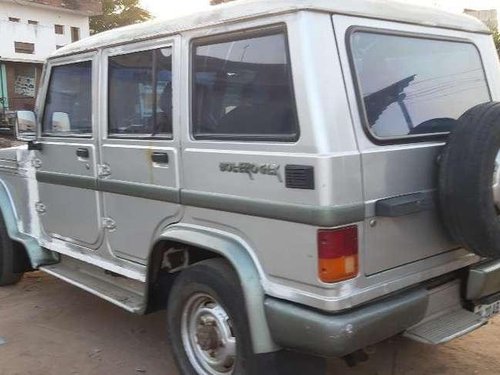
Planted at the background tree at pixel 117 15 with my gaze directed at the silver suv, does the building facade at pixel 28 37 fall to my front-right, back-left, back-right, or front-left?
front-right

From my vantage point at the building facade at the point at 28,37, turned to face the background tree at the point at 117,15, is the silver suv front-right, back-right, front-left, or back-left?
back-right

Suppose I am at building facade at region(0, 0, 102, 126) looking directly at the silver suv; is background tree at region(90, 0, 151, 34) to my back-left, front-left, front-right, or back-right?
back-left

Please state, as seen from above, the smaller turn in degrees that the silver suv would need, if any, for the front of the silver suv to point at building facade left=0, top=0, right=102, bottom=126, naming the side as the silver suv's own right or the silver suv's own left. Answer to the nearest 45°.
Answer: approximately 45° to the silver suv's own right

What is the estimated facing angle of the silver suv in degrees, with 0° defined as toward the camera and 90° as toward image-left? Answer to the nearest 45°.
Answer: approximately 135°

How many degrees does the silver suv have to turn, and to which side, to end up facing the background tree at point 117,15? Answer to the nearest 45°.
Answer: approximately 45° to its right
